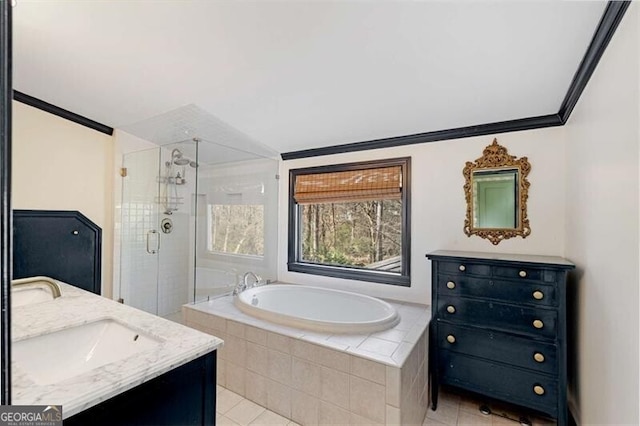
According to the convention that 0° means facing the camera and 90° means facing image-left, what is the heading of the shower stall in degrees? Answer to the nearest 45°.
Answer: approximately 45°

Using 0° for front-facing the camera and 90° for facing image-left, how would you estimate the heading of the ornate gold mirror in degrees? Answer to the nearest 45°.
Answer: approximately 0°

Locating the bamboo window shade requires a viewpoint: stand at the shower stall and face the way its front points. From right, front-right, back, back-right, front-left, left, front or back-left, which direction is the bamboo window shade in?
left

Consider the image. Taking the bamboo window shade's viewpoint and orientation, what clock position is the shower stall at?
The shower stall is roughly at 3 o'clock from the bamboo window shade.

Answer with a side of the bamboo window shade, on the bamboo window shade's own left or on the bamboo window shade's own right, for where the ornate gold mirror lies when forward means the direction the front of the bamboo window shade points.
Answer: on the bamboo window shade's own left

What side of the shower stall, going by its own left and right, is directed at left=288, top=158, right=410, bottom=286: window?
left

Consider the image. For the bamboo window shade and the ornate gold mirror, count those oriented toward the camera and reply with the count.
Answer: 2

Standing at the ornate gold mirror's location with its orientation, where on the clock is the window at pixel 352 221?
The window is roughly at 3 o'clock from the ornate gold mirror.
